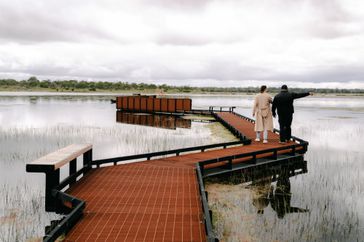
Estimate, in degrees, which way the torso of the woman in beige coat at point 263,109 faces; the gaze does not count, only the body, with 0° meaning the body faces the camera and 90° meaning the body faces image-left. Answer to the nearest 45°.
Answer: approximately 180°

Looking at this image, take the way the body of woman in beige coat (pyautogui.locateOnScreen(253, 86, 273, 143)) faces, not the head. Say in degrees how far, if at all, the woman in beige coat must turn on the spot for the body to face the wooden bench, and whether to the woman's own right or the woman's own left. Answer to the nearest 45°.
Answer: approximately 135° to the woman's own left
